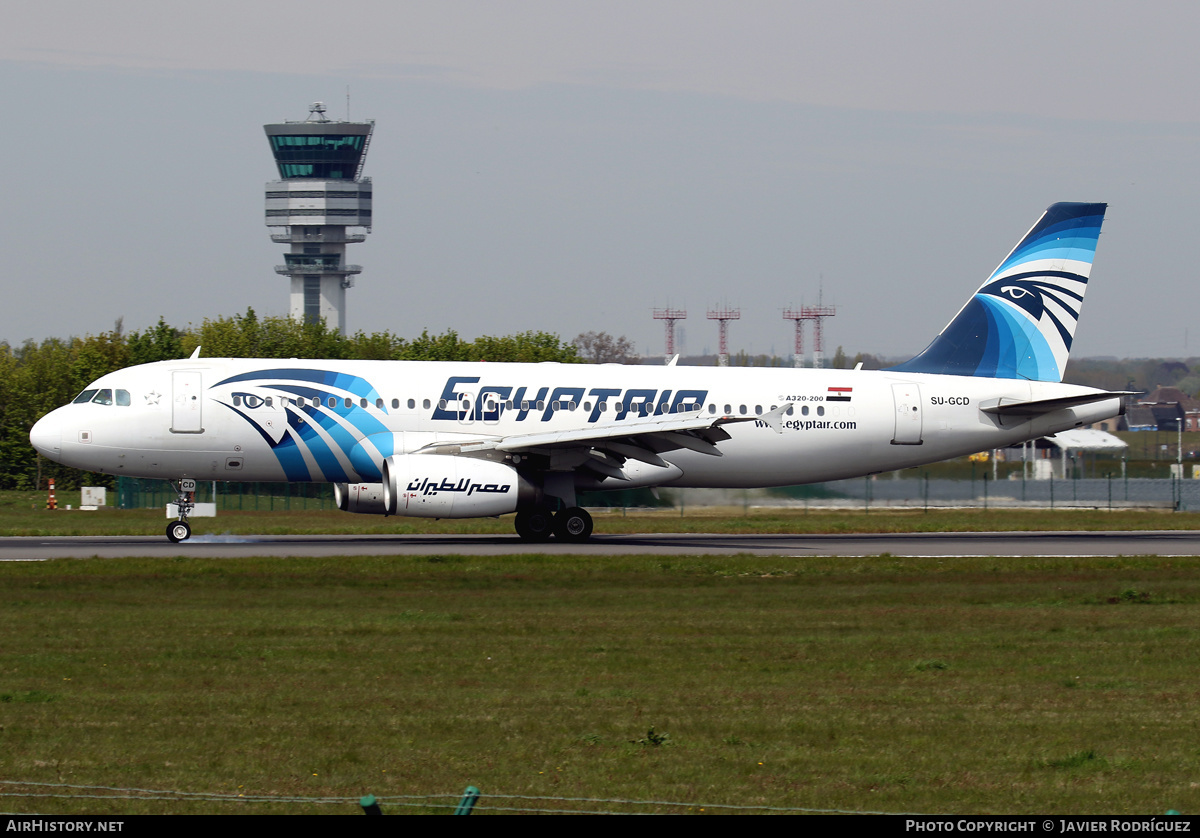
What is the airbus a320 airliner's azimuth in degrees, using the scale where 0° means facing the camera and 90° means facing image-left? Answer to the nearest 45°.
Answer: approximately 90°
